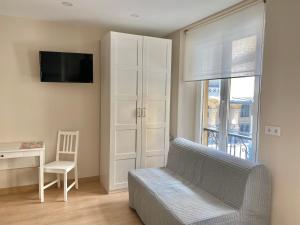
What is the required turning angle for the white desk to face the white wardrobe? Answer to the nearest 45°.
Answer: approximately 90° to its left

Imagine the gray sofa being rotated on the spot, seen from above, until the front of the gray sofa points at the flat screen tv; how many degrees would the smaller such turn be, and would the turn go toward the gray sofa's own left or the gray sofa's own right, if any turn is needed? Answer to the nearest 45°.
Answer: approximately 90° to the gray sofa's own right

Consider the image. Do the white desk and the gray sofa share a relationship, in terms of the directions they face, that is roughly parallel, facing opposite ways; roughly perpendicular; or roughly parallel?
roughly perpendicular

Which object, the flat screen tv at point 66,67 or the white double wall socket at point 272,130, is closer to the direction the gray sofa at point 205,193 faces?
the flat screen tv

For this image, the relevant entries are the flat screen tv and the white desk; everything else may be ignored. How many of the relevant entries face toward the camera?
2

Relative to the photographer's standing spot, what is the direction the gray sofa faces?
facing the viewer and to the left of the viewer

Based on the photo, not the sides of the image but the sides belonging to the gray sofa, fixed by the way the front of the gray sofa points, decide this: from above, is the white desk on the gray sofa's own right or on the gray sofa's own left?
on the gray sofa's own right

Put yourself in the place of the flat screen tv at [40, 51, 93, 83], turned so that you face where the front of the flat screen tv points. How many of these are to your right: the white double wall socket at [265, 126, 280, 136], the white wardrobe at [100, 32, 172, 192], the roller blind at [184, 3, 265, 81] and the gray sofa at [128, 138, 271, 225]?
0

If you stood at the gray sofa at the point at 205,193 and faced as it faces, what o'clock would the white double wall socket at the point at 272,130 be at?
The white double wall socket is roughly at 7 o'clock from the gray sofa.

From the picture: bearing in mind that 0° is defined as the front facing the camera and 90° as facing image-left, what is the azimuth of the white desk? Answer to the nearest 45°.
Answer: approximately 0°

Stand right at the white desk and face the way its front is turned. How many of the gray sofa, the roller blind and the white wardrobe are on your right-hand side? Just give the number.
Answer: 0

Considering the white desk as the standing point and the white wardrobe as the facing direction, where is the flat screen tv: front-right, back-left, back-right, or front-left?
front-left

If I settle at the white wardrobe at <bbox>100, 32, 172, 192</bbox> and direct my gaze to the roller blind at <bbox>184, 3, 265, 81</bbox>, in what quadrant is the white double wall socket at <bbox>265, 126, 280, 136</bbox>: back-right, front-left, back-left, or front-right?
front-right

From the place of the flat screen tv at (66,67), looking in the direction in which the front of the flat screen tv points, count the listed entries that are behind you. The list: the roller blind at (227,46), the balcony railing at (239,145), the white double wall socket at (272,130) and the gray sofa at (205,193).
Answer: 0

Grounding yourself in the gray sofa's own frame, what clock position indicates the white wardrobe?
The white wardrobe is roughly at 3 o'clock from the gray sofa.

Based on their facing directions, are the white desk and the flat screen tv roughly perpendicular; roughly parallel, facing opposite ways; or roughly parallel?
roughly parallel
